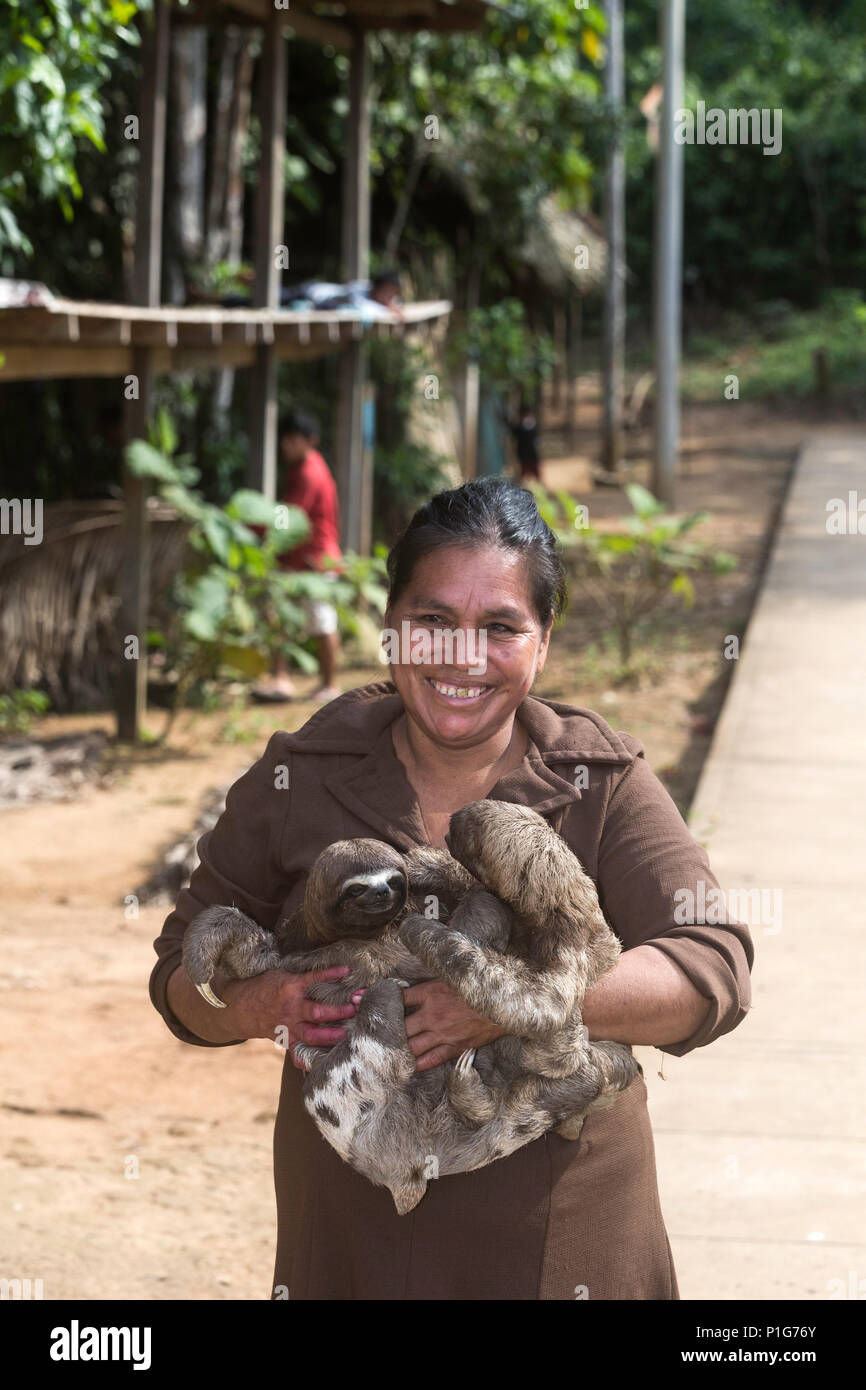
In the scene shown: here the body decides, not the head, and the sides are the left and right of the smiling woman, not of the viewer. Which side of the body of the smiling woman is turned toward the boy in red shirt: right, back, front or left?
back

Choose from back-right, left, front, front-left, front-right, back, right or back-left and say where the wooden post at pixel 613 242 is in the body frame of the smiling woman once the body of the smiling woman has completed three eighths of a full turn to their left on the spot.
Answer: front-left

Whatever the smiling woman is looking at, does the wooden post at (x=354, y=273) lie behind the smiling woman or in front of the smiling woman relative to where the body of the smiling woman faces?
behind

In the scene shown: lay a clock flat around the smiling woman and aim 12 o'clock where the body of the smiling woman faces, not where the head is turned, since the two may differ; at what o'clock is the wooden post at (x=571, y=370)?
The wooden post is roughly at 6 o'clock from the smiling woman.

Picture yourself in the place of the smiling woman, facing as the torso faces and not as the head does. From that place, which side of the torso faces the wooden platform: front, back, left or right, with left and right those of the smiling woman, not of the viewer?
back

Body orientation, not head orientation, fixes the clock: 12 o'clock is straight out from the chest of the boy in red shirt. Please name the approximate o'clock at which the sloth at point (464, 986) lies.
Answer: The sloth is roughly at 9 o'clock from the boy in red shirt.

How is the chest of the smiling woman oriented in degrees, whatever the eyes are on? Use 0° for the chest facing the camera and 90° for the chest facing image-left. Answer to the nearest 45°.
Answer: approximately 0°

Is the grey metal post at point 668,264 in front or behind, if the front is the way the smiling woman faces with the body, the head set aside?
behind

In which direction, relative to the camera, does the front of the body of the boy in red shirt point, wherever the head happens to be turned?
to the viewer's left

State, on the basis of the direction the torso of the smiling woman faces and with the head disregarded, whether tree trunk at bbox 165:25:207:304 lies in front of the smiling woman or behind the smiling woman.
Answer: behind

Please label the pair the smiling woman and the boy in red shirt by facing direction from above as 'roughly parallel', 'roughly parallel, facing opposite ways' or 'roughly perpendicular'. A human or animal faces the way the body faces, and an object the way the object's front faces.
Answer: roughly perpendicular
